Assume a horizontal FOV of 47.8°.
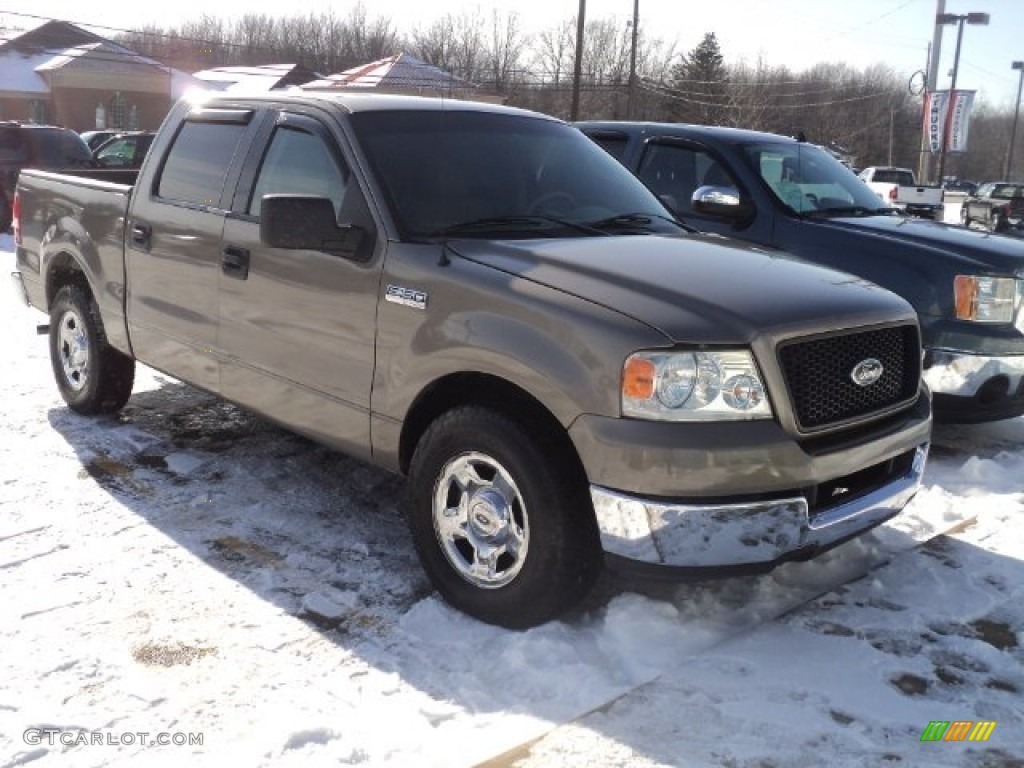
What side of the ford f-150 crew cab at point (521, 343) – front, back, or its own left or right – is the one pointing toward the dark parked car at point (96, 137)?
back

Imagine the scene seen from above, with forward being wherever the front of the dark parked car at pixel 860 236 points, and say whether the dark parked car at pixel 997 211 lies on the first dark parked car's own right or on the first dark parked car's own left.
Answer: on the first dark parked car's own left

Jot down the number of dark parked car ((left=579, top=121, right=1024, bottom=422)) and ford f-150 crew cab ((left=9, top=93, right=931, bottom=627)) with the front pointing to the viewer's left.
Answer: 0

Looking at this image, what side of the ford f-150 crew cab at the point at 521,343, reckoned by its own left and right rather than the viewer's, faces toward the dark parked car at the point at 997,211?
left

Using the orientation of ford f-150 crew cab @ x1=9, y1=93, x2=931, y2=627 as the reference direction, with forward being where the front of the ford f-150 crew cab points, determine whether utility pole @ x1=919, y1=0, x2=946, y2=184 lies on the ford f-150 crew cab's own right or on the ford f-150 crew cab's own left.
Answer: on the ford f-150 crew cab's own left

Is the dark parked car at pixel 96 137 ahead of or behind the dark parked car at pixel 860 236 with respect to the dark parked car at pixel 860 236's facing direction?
behind

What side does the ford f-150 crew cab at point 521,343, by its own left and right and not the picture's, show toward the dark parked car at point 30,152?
back

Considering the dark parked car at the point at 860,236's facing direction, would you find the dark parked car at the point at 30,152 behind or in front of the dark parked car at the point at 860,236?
behind

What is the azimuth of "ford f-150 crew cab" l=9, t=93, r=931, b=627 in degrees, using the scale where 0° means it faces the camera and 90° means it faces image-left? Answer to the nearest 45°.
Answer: approximately 315°
